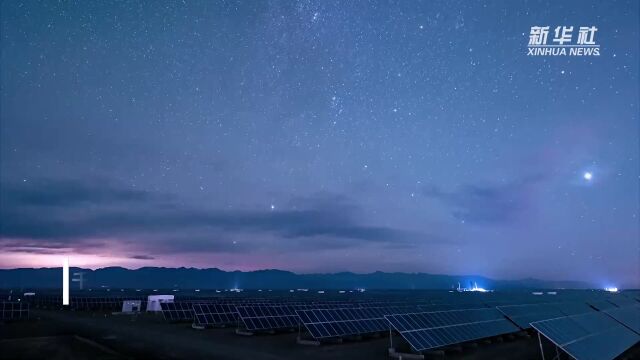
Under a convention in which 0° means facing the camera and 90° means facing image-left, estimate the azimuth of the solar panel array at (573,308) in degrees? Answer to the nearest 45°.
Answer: approximately 315°

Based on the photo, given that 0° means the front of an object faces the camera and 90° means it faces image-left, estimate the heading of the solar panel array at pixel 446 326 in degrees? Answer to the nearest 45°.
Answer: approximately 315°

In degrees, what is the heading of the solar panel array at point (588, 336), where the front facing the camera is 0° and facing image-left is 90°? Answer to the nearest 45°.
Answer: approximately 315°

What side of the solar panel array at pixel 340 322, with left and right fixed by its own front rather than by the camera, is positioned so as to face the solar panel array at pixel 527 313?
left

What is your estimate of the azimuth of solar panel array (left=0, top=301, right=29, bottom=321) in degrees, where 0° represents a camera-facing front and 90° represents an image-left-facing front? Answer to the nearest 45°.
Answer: approximately 0°

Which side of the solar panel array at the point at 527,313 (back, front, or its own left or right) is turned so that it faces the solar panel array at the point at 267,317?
right
